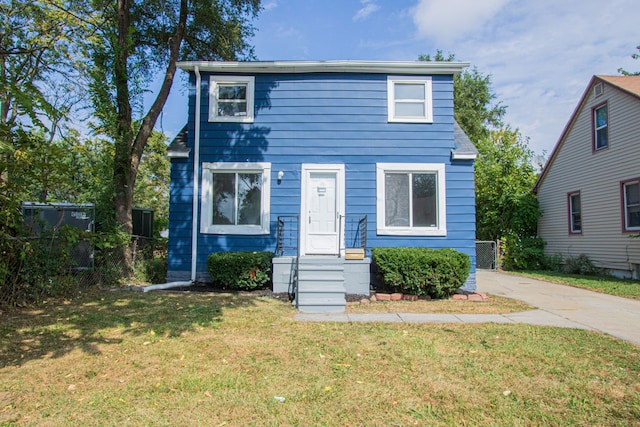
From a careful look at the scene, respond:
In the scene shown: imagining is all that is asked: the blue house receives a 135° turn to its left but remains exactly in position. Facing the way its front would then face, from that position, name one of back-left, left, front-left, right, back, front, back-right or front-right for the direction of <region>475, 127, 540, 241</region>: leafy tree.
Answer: front

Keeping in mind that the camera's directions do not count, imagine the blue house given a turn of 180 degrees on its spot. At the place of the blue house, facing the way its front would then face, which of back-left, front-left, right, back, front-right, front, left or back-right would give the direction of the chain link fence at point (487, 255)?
front-right

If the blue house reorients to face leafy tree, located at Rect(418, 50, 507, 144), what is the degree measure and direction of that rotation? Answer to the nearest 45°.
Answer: approximately 135° to its left

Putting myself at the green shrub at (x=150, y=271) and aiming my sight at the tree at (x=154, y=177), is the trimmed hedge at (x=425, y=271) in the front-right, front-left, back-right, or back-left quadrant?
back-right

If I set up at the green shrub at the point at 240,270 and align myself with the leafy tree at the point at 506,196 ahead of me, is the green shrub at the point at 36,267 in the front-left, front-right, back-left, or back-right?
back-left

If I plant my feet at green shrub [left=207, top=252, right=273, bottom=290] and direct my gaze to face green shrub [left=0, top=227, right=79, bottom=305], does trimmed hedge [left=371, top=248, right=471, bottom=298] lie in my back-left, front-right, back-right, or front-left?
back-left

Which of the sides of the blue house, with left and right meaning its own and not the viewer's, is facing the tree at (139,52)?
right

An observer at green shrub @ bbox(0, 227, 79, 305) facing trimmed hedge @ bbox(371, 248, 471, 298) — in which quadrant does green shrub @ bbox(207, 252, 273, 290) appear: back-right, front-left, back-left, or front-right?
front-left

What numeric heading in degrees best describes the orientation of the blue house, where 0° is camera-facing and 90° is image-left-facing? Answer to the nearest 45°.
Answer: approximately 0°

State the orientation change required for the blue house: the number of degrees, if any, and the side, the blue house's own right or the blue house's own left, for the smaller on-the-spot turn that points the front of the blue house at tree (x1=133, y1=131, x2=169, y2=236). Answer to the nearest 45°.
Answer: approximately 135° to the blue house's own right
